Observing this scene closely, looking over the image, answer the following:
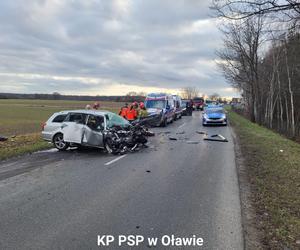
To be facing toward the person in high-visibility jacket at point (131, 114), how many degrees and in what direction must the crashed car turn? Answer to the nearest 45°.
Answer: approximately 90° to its left

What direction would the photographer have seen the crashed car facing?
facing to the right of the viewer
